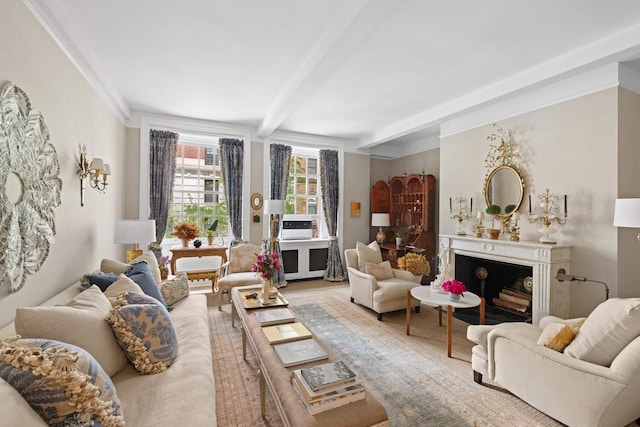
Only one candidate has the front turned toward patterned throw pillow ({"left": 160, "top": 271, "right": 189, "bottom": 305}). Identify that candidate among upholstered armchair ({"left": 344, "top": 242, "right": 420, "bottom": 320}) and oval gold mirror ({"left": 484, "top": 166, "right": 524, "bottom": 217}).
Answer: the oval gold mirror

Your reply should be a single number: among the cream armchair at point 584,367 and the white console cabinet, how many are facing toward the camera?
1

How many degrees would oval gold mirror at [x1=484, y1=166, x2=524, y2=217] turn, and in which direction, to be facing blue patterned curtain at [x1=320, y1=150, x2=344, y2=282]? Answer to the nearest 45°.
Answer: approximately 45° to its right

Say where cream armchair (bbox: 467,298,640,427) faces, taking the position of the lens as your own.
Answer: facing away from the viewer and to the left of the viewer

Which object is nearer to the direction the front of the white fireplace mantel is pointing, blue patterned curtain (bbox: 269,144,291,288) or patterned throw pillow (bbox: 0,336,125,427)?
the patterned throw pillow

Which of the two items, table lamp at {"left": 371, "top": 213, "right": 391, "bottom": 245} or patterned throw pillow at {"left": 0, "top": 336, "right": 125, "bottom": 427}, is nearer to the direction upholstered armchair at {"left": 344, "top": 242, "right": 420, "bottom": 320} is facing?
the patterned throw pillow

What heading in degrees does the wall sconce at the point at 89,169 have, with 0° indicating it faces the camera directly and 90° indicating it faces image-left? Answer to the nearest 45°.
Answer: approximately 315°

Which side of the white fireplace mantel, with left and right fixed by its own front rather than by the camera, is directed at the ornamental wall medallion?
front

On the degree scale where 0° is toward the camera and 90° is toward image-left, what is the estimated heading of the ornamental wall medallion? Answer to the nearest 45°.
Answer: approximately 315°

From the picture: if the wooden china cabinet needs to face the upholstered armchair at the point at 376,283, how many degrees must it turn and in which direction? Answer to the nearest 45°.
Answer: approximately 45° to its left

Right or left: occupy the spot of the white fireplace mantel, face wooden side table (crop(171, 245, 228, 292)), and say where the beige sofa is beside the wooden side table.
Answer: left
